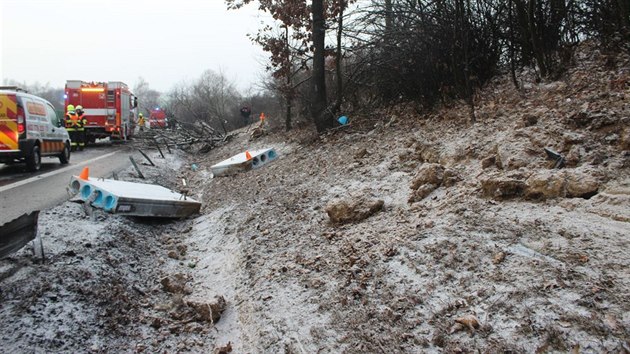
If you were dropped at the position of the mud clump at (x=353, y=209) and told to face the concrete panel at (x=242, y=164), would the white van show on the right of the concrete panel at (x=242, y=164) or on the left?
left

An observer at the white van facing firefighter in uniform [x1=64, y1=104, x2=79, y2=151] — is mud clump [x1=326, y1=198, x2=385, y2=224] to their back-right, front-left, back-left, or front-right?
back-right

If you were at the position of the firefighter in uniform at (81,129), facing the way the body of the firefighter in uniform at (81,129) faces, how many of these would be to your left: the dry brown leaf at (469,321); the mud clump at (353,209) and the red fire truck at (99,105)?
2

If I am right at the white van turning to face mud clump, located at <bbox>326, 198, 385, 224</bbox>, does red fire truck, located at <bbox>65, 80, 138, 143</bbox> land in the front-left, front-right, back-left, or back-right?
back-left
